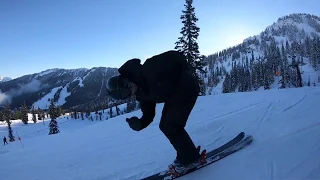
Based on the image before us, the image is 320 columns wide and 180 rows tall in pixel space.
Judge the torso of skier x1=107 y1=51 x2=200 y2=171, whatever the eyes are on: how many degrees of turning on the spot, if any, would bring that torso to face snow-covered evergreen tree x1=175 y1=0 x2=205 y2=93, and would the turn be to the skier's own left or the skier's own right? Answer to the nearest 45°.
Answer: approximately 90° to the skier's own right

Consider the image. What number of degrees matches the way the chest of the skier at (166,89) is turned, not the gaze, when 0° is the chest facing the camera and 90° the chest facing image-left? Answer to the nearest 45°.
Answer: approximately 90°
